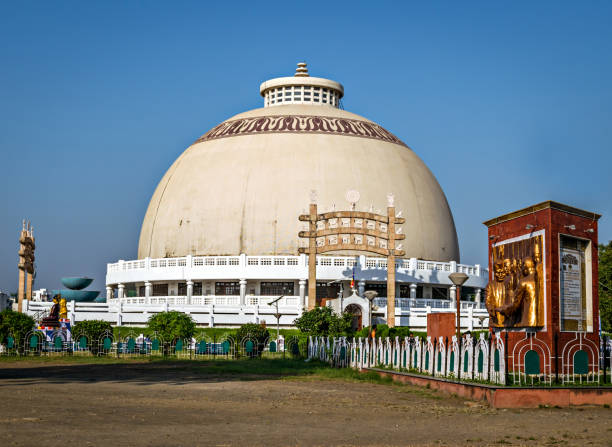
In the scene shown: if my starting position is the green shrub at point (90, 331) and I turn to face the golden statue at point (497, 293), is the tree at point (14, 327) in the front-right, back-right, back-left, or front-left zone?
back-right

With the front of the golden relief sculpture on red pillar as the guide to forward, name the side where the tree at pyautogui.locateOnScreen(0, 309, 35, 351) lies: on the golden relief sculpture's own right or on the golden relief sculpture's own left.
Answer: on the golden relief sculpture's own right

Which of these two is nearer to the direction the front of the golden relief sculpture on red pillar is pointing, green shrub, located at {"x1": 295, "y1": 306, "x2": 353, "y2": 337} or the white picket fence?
the white picket fence

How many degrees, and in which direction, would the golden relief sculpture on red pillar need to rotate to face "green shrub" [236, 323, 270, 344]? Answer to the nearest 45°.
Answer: approximately 90° to its right

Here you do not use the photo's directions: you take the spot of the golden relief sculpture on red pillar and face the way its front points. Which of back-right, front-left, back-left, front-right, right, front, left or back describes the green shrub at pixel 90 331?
right

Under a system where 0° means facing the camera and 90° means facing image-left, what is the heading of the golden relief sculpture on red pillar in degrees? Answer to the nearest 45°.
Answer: approximately 45°

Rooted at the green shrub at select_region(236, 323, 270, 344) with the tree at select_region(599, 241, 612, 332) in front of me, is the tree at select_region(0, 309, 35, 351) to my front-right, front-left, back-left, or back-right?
back-left

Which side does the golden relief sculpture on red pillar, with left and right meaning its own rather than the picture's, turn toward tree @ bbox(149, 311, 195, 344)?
right
